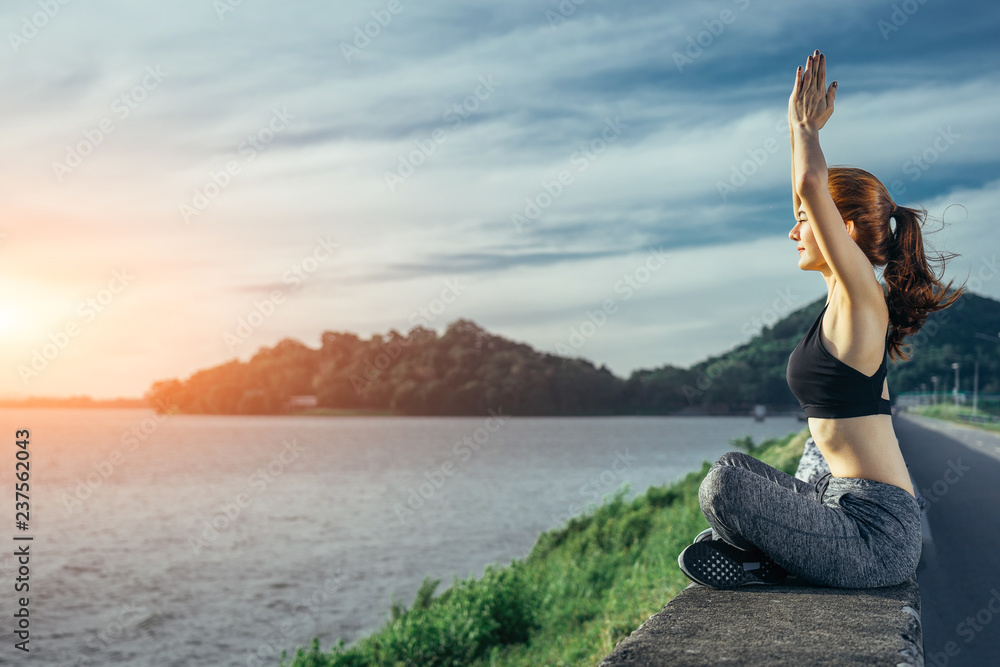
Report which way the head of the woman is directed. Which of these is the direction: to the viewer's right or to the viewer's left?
to the viewer's left

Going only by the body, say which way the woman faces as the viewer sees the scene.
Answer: to the viewer's left
